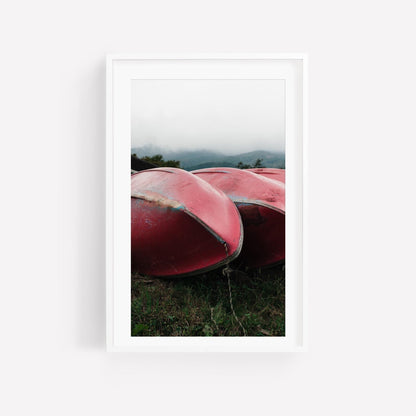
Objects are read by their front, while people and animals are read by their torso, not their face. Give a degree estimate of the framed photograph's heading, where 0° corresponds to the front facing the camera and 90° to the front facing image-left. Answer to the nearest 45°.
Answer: approximately 0°
